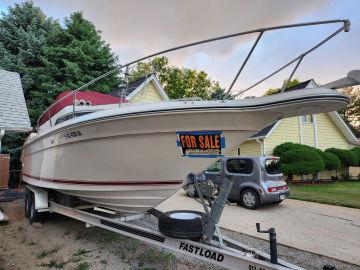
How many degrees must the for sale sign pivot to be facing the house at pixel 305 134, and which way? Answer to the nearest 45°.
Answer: approximately 135° to its left

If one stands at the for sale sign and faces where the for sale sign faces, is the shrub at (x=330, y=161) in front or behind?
behind

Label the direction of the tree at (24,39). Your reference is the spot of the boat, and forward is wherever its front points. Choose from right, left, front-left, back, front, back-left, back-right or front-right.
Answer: back

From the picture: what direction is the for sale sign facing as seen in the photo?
toward the camera

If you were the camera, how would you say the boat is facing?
facing the viewer and to the right of the viewer

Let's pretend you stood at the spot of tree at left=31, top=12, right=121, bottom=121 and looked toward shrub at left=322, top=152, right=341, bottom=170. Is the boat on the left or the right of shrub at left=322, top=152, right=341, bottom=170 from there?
right

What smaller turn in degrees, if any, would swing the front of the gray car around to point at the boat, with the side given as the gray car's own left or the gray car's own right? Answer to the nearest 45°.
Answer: approximately 135° to the gray car's own left

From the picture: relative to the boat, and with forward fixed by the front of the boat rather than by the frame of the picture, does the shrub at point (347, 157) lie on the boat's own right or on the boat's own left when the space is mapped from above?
on the boat's own left

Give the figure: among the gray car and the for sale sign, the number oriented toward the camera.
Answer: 1
